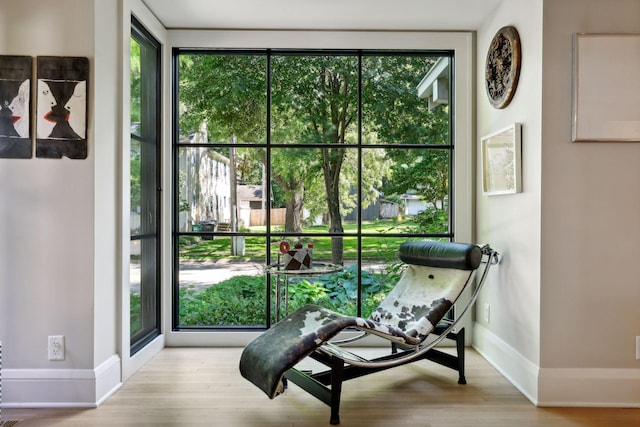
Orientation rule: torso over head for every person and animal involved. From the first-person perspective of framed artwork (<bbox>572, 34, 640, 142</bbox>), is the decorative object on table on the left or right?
on its right

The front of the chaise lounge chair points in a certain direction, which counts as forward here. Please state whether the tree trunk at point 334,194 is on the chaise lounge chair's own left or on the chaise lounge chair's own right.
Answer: on the chaise lounge chair's own right

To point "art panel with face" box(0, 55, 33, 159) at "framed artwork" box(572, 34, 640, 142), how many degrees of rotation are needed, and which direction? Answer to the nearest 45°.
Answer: approximately 45° to its left

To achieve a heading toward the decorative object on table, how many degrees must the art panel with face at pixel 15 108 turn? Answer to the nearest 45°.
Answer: approximately 90° to its left

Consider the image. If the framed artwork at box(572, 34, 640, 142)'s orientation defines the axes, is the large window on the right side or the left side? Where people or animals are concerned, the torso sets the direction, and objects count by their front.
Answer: on its right

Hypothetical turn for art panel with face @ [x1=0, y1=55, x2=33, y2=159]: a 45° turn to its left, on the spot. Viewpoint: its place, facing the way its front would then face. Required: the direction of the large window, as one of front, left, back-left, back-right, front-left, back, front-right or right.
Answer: front-left

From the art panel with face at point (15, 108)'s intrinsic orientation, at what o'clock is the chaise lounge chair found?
The chaise lounge chair is roughly at 10 o'clock from the art panel with face.
